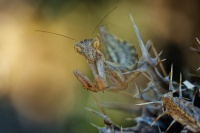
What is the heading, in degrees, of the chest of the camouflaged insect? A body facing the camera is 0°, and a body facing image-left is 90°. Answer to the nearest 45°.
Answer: approximately 45°
